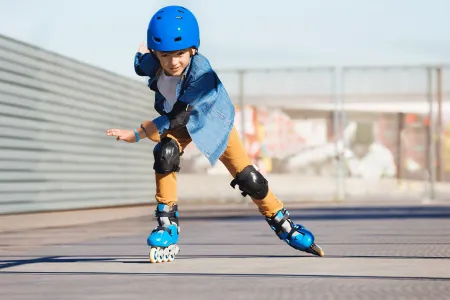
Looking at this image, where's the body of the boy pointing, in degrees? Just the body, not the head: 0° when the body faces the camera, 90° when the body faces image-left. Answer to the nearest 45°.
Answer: approximately 45°
